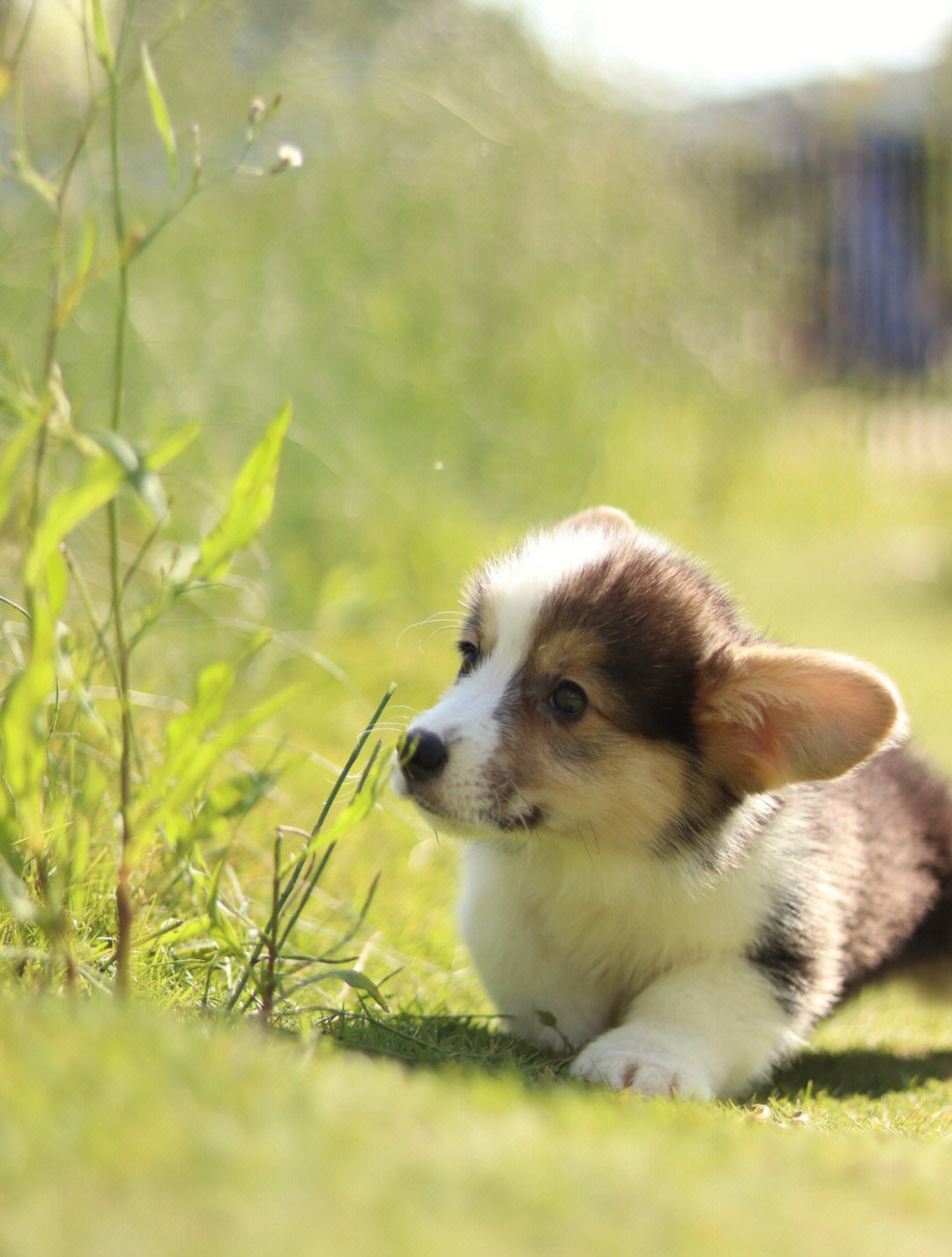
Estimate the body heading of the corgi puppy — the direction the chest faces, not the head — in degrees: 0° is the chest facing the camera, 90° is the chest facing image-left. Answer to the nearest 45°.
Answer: approximately 45°
